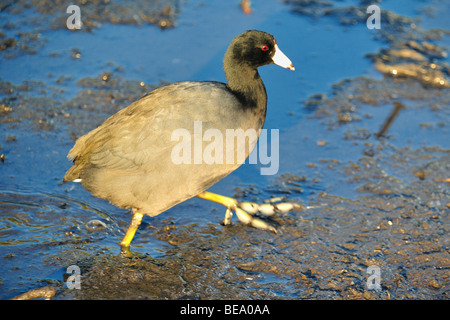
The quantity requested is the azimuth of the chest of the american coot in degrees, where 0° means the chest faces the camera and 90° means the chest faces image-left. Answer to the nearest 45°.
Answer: approximately 270°
